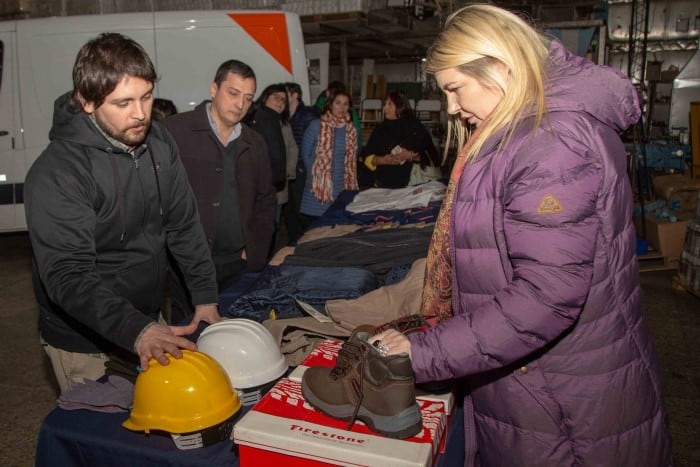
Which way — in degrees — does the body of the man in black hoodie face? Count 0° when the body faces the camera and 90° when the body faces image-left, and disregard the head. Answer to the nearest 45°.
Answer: approximately 315°

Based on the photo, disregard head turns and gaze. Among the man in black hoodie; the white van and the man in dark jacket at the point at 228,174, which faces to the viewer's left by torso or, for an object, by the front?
the white van

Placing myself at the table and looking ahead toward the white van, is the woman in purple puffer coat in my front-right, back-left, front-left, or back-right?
back-right

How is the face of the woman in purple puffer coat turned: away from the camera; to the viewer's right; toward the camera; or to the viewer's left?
to the viewer's left

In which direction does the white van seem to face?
to the viewer's left

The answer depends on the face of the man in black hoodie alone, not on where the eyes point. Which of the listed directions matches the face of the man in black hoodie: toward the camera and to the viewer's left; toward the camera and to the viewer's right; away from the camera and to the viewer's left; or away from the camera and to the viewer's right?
toward the camera and to the viewer's right

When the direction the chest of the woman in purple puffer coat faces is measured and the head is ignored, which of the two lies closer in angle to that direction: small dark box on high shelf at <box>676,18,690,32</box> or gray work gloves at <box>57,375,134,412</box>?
the gray work gloves

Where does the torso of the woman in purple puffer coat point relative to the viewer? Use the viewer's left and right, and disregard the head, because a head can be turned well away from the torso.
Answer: facing to the left of the viewer

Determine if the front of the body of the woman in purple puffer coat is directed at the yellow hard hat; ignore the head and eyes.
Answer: yes
